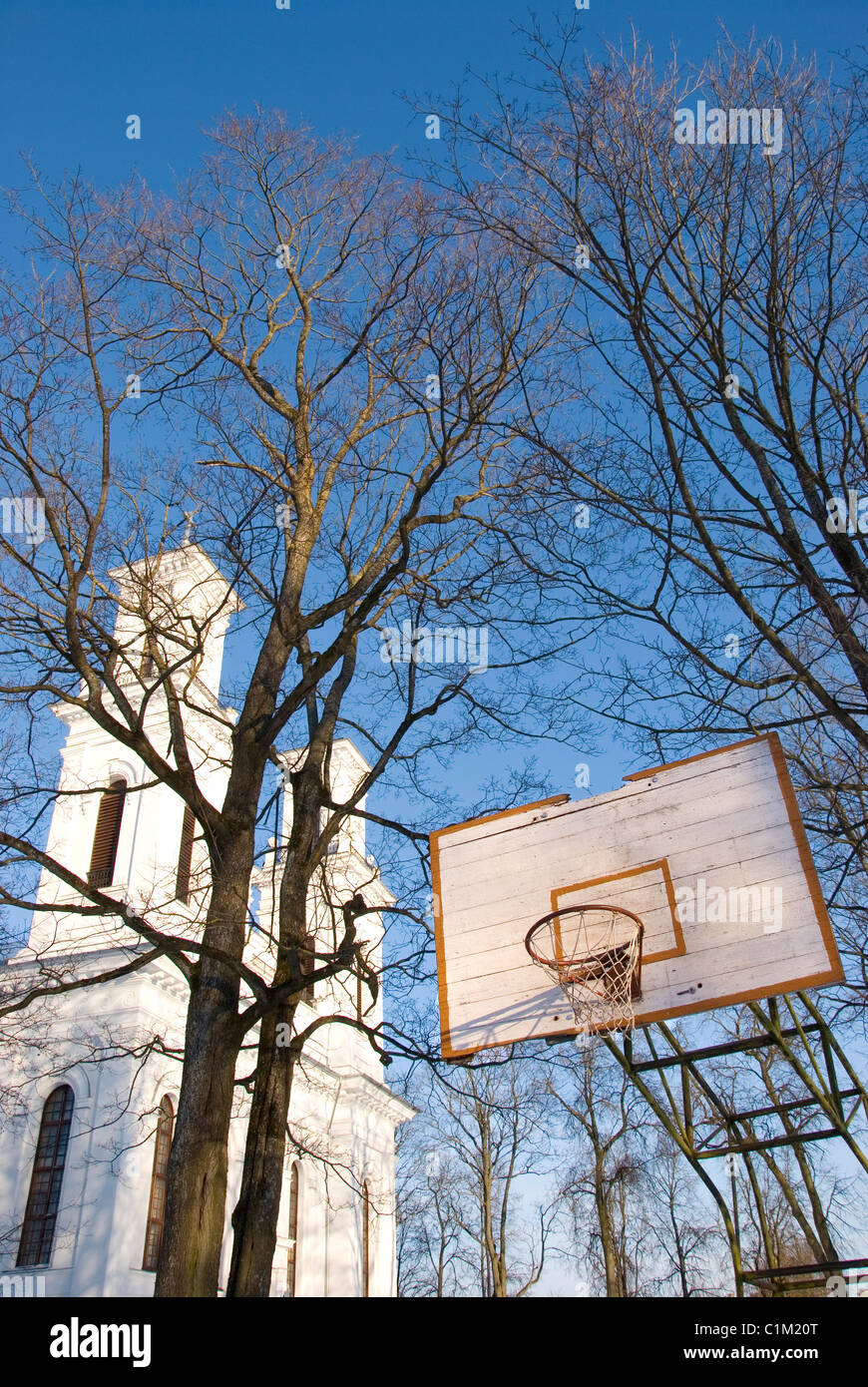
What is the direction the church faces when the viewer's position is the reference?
facing the viewer and to the right of the viewer

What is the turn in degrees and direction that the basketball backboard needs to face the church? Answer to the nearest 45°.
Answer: approximately 90° to its right

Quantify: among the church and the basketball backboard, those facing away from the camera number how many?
0

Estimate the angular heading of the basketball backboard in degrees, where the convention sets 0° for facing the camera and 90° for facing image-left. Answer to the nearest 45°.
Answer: approximately 45°

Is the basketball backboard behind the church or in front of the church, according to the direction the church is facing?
in front

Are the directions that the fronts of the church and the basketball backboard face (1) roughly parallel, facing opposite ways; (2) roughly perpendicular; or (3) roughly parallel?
roughly perpendicular
